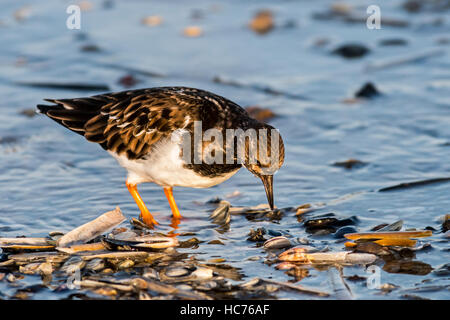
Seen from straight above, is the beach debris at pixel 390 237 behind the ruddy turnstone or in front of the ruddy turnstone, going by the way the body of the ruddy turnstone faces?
in front

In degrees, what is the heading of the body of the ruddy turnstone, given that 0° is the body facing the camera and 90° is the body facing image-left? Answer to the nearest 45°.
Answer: approximately 270°

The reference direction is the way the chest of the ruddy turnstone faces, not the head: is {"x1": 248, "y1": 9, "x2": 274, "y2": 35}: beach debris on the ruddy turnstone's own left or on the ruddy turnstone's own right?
on the ruddy turnstone's own left

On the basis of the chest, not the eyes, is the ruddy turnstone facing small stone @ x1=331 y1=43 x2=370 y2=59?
no

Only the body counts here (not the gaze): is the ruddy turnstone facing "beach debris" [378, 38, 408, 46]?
no

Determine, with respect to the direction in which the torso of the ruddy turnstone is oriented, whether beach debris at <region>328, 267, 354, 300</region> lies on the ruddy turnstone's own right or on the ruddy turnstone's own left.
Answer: on the ruddy turnstone's own right

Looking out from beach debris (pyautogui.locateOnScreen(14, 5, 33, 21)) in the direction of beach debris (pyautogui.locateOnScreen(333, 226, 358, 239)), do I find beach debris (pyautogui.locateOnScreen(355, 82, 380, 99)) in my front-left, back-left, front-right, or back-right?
front-left

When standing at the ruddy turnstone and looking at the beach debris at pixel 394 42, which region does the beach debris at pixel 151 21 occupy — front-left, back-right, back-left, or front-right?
front-left

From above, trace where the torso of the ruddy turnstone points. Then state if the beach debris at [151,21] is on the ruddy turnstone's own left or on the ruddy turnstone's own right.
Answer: on the ruddy turnstone's own left

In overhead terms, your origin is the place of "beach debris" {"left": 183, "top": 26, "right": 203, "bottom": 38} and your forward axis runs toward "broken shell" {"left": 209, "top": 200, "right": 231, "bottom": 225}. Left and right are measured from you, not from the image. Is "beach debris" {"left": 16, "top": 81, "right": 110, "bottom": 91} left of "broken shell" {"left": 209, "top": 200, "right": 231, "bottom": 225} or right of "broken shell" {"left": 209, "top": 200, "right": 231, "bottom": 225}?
right

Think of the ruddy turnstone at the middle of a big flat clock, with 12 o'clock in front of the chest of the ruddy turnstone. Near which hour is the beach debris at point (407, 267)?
The beach debris is roughly at 1 o'clock from the ruddy turnstone.

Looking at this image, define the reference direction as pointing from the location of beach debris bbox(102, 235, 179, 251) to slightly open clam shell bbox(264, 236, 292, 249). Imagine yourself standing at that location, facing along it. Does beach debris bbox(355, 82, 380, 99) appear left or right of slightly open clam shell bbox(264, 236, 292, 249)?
left

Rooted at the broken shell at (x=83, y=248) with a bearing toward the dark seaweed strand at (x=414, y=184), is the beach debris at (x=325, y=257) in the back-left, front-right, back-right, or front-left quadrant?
front-right

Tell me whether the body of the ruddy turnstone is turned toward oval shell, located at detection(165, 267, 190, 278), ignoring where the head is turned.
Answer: no

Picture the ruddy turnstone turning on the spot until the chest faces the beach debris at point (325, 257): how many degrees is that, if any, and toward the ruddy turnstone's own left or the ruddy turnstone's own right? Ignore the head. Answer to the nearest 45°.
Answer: approximately 45° to the ruddy turnstone's own right

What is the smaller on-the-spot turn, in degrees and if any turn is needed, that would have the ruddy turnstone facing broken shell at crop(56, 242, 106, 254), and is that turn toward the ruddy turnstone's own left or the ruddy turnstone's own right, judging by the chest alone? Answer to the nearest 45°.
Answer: approximately 135° to the ruddy turnstone's own right

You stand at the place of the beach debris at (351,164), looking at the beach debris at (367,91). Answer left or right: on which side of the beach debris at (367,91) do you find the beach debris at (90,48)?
left

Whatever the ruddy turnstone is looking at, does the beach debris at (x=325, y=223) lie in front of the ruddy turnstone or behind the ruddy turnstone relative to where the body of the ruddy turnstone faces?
in front
